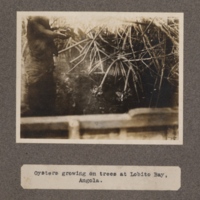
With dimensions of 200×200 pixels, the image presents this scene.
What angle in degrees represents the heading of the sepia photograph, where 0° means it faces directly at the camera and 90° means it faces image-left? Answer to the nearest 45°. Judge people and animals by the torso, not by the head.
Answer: approximately 0°

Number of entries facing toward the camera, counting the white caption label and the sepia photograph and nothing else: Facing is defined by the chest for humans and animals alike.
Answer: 2

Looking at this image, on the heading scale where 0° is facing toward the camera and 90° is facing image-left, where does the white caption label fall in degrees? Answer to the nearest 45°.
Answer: approximately 0°
